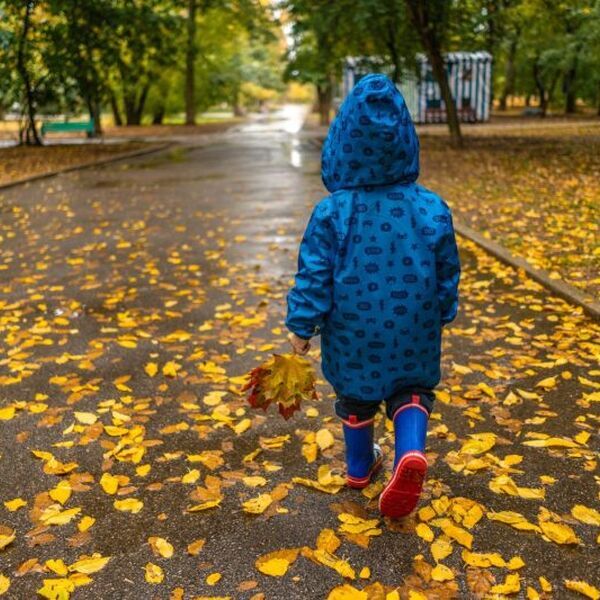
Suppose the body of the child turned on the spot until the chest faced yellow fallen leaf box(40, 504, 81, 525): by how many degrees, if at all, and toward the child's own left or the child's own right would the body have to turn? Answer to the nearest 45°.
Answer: approximately 90° to the child's own left

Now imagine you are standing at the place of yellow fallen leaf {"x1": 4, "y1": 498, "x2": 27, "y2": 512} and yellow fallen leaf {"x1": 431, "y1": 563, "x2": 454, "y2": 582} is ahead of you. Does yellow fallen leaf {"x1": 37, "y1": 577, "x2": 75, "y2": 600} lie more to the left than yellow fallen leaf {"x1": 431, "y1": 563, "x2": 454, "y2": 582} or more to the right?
right

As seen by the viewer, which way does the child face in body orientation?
away from the camera

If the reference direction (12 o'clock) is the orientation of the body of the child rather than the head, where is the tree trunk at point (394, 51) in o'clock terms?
The tree trunk is roughly at 12 o'clock from the child.

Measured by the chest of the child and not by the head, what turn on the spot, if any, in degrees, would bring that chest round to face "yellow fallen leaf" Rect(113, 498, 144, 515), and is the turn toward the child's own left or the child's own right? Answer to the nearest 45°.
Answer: approximately 90° to the child's own left

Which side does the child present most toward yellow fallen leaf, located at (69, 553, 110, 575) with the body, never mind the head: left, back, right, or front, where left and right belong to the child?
left

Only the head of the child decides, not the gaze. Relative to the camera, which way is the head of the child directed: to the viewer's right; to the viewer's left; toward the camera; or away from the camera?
away from the camera

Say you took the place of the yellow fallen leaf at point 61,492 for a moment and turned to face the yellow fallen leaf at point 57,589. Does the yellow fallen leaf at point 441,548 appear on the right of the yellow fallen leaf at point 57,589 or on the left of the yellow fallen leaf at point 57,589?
left
